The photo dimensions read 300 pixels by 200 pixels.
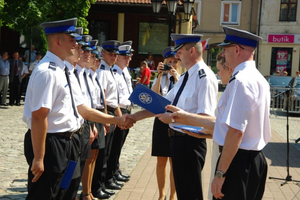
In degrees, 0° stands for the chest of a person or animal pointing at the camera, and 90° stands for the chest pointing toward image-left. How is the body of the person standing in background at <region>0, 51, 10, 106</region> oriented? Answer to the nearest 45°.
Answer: approximately 315°

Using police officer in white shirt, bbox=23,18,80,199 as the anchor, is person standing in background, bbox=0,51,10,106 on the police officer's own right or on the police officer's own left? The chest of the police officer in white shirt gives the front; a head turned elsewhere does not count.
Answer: on the police officer's own left

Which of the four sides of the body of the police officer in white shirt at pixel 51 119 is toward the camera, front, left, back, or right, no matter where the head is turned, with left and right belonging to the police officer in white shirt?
right

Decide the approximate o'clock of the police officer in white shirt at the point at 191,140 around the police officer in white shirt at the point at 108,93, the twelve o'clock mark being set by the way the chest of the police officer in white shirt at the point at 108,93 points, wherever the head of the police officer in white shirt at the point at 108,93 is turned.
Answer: the police officer in white shirt at the point at 191,140 is roughly at 1 o'clock from the police officer in white shirt at the point at 108,93.

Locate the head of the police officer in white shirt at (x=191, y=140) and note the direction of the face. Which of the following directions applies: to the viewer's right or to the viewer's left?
to the viewer's left

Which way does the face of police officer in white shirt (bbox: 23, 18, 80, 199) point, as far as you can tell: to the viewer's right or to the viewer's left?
to the viewer's right

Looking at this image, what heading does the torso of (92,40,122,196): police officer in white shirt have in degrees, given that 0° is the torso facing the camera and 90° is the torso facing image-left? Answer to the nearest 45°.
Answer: approximately 315°

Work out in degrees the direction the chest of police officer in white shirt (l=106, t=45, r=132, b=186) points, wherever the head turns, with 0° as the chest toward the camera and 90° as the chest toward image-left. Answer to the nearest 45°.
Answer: approximately 315°

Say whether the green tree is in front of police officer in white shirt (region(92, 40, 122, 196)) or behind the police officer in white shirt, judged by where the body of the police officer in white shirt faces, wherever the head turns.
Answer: behind
